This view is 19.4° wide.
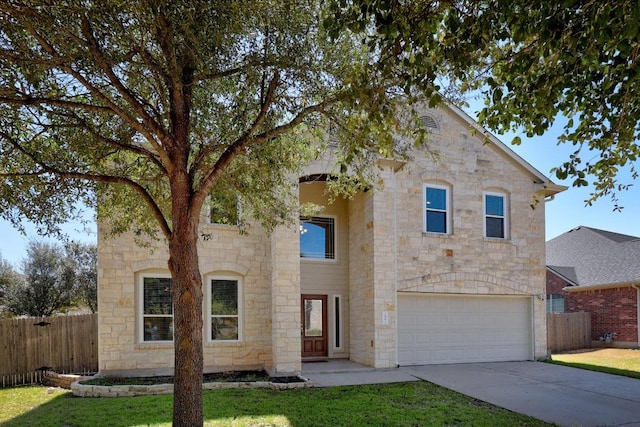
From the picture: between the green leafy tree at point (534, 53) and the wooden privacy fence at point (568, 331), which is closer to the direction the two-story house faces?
the green leafy tree

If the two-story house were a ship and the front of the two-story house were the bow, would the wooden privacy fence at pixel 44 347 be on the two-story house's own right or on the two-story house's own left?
on the two-story house's own right

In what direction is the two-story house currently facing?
toward the camera

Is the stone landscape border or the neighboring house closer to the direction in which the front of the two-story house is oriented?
the stone landscape border

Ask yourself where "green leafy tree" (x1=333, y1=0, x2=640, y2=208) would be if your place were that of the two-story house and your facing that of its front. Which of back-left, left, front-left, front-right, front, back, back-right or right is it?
front

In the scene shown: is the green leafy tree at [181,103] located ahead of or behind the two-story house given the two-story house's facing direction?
ahead
